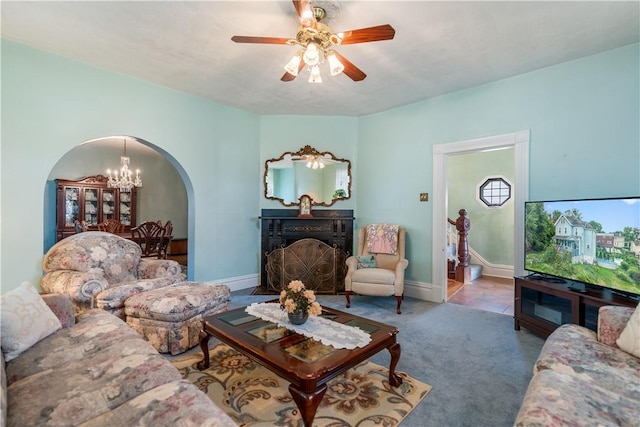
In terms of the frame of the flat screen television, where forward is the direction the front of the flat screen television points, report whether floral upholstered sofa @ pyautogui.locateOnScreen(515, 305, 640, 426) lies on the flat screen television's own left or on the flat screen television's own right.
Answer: on the flat screen television's own left

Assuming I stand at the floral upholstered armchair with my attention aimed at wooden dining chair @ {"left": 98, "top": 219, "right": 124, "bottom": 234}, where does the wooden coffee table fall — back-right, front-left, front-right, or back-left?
back-right

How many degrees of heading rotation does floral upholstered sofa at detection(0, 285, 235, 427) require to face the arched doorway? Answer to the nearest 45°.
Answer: approximately 45° to its left

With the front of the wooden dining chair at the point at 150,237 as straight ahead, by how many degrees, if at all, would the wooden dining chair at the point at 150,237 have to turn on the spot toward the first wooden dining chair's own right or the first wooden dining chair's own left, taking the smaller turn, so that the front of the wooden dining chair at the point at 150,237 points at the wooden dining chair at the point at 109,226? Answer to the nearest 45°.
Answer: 0° — it already faces it

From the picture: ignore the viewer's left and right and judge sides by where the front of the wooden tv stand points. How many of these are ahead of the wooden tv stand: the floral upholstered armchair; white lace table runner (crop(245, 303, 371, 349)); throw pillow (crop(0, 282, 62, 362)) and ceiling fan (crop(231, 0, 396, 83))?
4

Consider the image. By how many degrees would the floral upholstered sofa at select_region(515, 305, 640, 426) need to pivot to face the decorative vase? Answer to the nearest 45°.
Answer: approximately 45° to its left

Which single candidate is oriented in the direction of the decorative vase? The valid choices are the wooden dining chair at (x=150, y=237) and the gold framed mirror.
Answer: the gold framed mirror

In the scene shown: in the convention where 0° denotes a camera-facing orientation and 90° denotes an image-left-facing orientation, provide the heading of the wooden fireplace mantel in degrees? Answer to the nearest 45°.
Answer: approximately 0°
